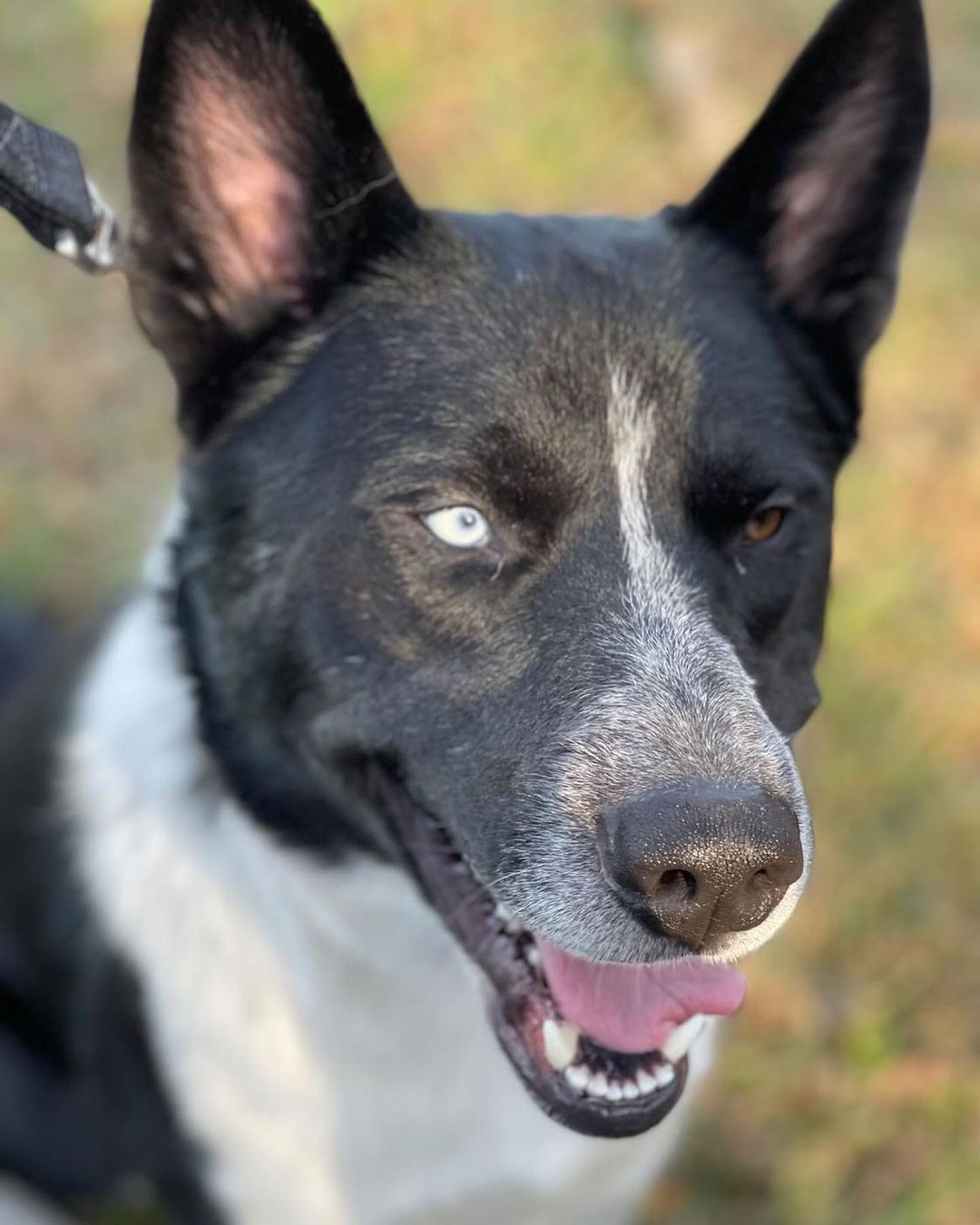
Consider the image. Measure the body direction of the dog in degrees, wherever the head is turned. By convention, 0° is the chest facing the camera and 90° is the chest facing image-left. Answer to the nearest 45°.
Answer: approximately 315°
